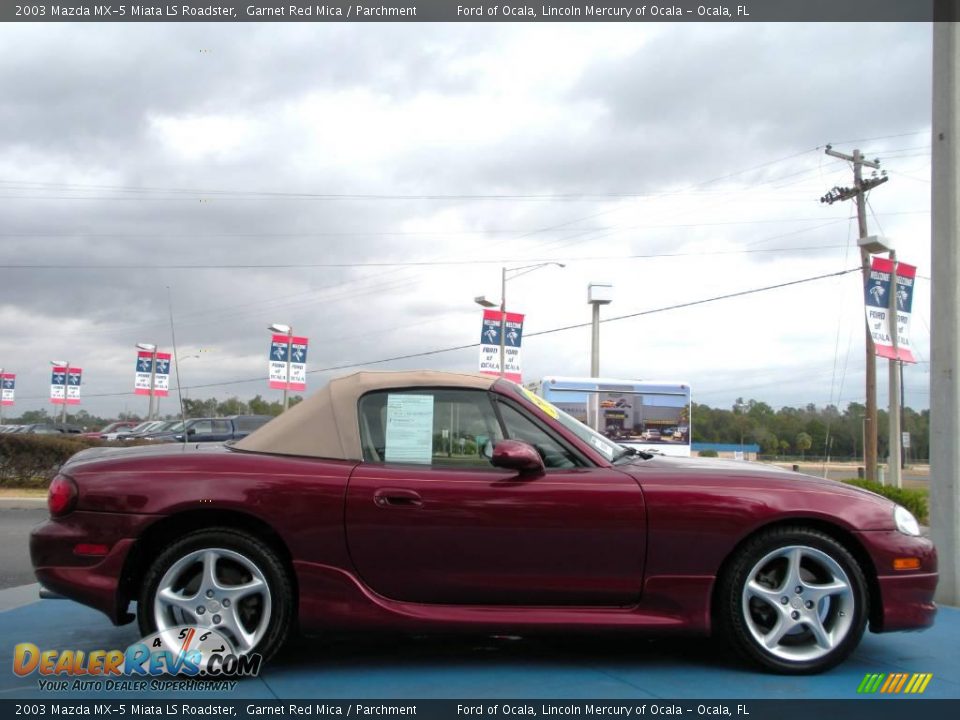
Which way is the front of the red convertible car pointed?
to the viewer's right

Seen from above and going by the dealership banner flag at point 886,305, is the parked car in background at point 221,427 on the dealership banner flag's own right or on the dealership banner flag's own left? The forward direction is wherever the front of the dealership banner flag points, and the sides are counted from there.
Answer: on the dealership banner flag's own right

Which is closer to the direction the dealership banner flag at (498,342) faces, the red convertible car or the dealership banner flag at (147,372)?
the red convertible car

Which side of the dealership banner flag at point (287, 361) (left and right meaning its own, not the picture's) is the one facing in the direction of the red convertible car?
front

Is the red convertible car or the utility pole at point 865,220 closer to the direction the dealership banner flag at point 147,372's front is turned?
the red convertible car

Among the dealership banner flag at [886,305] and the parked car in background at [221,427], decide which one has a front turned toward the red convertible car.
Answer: the dealership banner flag

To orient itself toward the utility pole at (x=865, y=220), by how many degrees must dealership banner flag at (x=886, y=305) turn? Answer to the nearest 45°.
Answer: approximately 180°

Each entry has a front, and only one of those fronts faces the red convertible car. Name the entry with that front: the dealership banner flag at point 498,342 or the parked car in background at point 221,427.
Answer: the dealership banner flag

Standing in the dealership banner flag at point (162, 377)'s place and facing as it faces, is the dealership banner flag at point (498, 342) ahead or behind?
ahead

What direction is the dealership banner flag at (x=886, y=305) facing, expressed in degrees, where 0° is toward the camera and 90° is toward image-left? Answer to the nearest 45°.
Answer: approximately 0°

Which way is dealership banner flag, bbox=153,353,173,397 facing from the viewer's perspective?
toward the camera

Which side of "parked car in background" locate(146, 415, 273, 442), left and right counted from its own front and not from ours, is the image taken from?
left

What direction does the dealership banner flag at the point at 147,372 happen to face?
toward the camera

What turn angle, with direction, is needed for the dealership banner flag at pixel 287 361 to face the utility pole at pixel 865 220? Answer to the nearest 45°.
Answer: approximately 90° to its left

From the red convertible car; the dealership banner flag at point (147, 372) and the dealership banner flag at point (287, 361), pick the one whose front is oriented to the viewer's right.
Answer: the red convertible car

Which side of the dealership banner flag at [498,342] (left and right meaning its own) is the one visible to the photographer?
front
